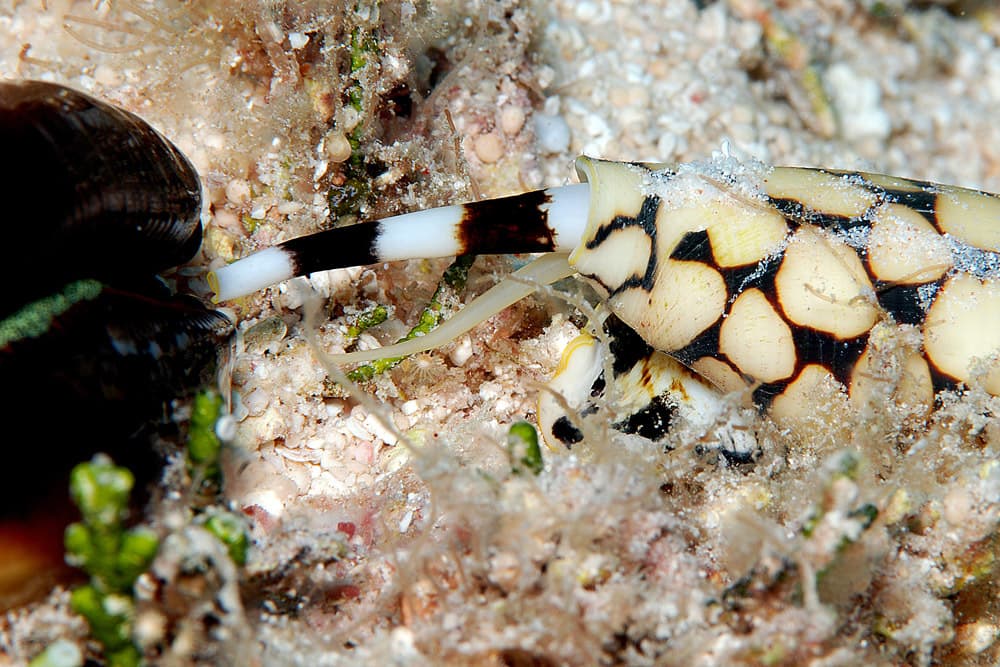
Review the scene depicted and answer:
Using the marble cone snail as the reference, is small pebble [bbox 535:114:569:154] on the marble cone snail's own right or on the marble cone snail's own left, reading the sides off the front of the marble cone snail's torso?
on the marble cone snail's own right

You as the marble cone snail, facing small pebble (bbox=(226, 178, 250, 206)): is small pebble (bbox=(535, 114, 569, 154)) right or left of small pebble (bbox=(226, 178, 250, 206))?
right

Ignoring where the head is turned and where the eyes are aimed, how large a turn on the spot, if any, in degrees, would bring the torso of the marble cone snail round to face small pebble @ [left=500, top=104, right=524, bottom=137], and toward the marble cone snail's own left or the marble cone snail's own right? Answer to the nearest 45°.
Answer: approximately 45° to the marble cone snail's own right

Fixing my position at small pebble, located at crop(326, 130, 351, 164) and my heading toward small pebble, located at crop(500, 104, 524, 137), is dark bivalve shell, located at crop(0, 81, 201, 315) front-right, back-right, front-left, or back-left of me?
back-right

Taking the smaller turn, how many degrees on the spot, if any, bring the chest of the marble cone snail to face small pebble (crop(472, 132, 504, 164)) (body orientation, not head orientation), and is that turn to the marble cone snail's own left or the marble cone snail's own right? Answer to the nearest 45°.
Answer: approximately 45° to the marble cone snail's own right

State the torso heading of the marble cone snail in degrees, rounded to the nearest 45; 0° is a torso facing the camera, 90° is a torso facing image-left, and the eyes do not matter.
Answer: approximately 90°

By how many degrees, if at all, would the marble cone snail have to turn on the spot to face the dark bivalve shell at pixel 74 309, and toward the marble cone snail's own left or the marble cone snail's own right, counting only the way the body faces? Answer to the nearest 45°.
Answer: approximately 45° to the marble cone snail's own left
